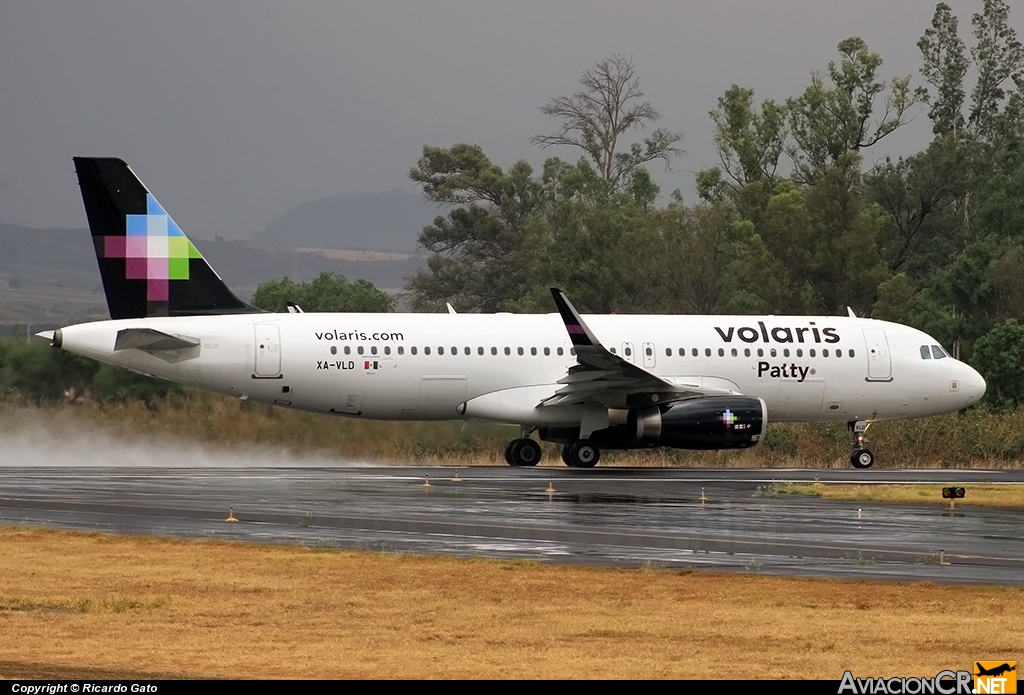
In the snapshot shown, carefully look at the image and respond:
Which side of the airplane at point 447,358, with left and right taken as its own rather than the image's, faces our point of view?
right

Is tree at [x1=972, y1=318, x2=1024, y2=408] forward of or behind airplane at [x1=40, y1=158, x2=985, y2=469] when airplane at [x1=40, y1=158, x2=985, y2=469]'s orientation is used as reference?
forward
